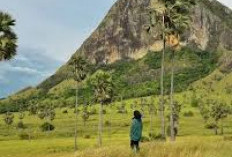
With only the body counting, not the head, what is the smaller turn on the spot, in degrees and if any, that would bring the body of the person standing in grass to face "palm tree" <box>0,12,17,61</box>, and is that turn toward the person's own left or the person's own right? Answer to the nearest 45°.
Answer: approximately 45° to the person's own left

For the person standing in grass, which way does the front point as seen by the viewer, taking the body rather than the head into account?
away from the camera
